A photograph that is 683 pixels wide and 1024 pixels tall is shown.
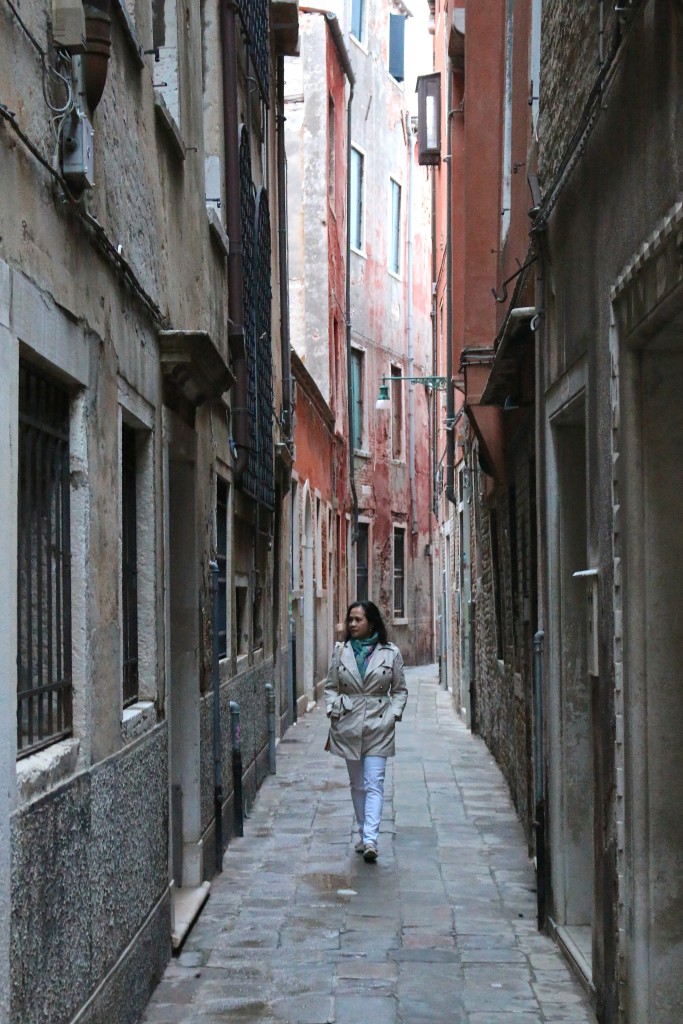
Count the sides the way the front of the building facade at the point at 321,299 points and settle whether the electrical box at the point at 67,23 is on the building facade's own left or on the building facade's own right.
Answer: on the building facade's own right

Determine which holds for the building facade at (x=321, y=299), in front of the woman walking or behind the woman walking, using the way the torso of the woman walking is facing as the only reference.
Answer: behind

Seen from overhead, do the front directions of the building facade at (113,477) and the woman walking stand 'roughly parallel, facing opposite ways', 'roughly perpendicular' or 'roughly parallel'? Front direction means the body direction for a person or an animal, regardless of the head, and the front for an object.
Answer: roughly perpendicular

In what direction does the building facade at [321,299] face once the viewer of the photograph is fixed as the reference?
facing to the right of the viewer

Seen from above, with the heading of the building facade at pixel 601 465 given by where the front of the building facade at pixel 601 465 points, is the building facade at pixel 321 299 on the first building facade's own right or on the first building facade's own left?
on the first building facade's own right

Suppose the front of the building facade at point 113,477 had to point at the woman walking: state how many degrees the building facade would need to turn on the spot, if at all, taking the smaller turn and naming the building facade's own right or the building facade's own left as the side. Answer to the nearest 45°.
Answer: approximately 90° to the building facade's own left

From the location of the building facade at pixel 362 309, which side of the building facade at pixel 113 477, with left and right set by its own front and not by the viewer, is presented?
left

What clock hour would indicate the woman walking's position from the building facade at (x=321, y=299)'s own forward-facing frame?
The woman walking is roughly at 3 o'clock from the building facade.

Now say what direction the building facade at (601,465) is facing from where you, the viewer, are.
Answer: facing to the left of the viewer

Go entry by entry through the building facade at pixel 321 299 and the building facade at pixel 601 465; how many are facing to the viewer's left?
1

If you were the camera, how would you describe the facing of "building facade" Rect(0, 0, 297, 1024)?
facing to the right of the viewer
